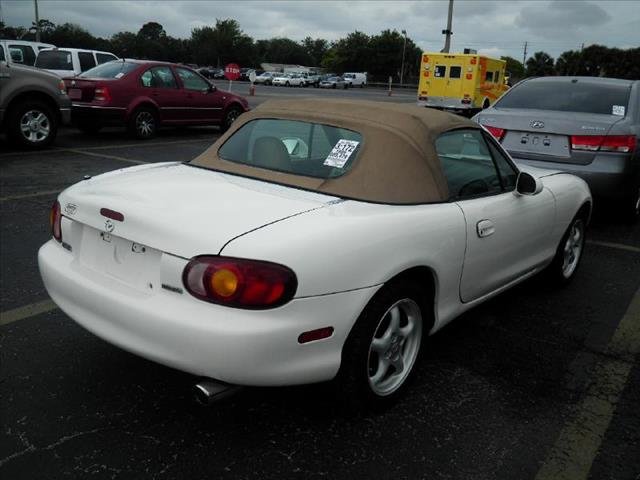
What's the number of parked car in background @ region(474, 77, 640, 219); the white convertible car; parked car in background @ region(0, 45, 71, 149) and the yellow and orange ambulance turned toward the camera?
0

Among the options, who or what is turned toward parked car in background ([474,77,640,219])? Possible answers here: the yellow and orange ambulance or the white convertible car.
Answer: the white convertible car

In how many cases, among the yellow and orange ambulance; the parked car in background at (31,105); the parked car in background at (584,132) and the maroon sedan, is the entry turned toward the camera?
0

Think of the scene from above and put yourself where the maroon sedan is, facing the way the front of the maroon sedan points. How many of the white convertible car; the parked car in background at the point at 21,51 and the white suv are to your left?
2

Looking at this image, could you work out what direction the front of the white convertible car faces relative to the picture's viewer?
facing away from the viewer and to the right of the viewer

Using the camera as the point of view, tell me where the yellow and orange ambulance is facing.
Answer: facing away from the viewer and to the right of the viewer

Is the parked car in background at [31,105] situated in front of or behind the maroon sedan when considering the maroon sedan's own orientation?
behind

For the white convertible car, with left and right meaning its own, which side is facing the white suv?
left

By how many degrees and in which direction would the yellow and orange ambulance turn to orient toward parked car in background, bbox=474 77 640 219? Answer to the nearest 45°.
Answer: approximately 135° to its right

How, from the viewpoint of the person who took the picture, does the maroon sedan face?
facing away from the viewer and to the right of the viewer

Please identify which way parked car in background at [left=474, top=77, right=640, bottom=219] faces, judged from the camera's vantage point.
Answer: facing away from the viewer and to the right of the viewer

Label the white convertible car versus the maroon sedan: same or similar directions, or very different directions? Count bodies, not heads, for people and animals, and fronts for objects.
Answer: same or similar directions

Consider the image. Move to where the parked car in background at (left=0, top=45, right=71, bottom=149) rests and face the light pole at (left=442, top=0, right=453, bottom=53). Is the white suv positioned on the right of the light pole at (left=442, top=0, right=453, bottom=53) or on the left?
left

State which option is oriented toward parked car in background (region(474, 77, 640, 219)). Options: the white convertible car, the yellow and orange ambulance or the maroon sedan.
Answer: the white convertible car

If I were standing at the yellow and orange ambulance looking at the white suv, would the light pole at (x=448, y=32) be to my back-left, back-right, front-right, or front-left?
back-right

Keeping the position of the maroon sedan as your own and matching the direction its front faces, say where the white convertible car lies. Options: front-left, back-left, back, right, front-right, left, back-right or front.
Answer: back-right
